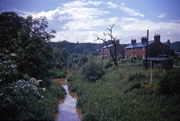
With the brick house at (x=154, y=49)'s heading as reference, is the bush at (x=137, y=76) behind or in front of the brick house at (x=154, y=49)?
in front

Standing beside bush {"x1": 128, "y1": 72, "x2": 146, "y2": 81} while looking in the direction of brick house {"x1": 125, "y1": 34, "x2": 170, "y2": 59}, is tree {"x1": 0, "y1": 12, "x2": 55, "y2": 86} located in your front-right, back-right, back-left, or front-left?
back-left

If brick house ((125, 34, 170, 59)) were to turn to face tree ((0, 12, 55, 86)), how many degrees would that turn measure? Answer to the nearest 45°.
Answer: approximately 45° to its left

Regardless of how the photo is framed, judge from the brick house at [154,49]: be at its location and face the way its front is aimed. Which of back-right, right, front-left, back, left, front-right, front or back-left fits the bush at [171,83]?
front-left

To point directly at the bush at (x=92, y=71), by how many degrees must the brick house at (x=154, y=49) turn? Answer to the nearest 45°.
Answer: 0° — it already faces it
